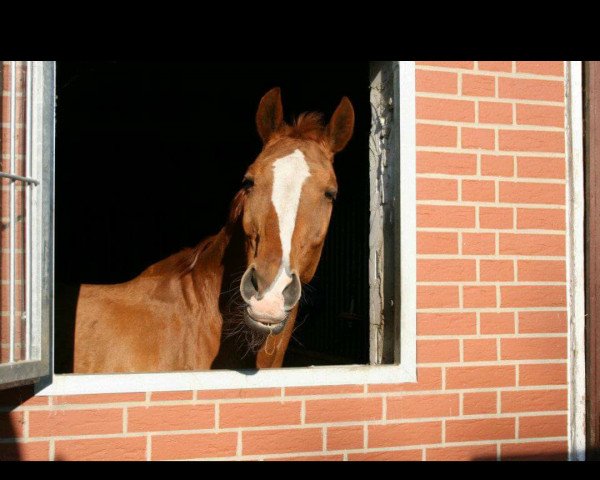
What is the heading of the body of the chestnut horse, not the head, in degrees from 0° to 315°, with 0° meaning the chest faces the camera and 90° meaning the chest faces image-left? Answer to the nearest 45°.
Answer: approximately 315°

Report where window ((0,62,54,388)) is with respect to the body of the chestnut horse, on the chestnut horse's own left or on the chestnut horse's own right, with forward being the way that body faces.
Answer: on the chestnut horse's own right
